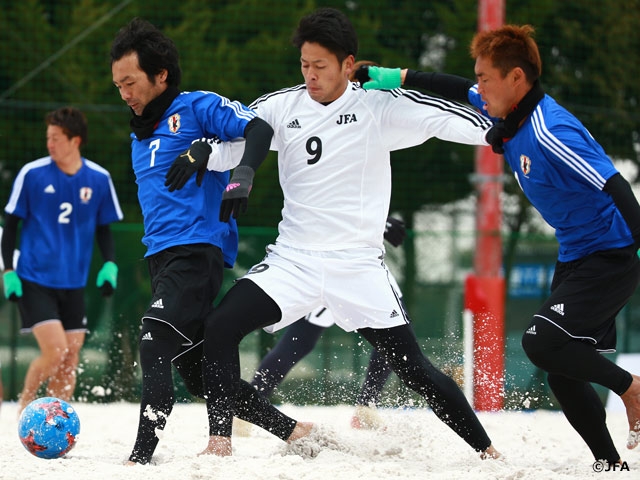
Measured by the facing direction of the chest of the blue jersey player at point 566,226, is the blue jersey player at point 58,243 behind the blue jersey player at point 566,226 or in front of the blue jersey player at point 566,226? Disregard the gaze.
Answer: in front

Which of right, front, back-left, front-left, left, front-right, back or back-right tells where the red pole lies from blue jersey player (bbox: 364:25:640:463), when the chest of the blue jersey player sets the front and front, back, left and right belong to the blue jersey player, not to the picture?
right

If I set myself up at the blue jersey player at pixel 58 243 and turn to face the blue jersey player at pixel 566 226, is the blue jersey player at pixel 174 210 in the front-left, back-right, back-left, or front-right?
front-right

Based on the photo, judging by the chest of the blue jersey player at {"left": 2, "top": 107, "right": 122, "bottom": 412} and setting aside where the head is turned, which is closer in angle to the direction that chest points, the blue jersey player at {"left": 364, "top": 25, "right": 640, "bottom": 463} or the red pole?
the blue jersey player

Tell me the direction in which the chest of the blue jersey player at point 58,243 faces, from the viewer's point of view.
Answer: toward the camera

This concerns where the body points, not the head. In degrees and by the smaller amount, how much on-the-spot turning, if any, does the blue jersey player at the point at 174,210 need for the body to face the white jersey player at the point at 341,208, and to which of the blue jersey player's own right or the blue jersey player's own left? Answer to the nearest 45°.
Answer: approximately 135° to the blue jersey player's own left

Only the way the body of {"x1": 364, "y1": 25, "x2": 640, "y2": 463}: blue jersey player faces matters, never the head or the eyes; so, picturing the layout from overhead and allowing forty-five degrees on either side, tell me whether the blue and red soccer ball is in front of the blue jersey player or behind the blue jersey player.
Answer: in front

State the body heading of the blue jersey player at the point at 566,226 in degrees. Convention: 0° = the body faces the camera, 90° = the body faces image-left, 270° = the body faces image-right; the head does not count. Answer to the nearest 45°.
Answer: approximately 90°

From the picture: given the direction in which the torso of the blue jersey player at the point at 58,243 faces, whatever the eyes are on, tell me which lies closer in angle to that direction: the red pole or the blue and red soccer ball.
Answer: the blue and red soccer ball

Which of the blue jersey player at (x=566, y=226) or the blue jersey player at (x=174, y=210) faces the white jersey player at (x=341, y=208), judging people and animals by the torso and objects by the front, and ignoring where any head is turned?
the blue jersey player at (x=566, y=226)

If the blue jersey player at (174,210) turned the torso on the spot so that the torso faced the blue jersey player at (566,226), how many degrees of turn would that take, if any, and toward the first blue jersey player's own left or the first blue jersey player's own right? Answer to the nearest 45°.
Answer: approximately 135° to the first blue jersey player's own left

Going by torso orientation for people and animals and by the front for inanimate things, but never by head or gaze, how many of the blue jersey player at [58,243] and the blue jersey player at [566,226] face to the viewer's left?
1

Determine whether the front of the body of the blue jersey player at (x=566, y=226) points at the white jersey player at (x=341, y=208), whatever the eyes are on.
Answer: yes
